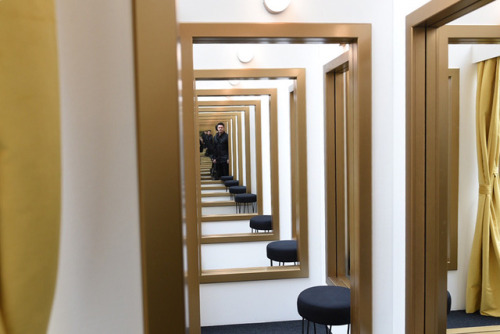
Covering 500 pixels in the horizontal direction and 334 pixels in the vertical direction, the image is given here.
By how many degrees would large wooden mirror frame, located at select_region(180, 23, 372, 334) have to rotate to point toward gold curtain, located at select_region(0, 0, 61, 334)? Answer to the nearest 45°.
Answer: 0° — it already faces it

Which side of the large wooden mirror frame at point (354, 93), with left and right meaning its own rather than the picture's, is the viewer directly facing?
front
